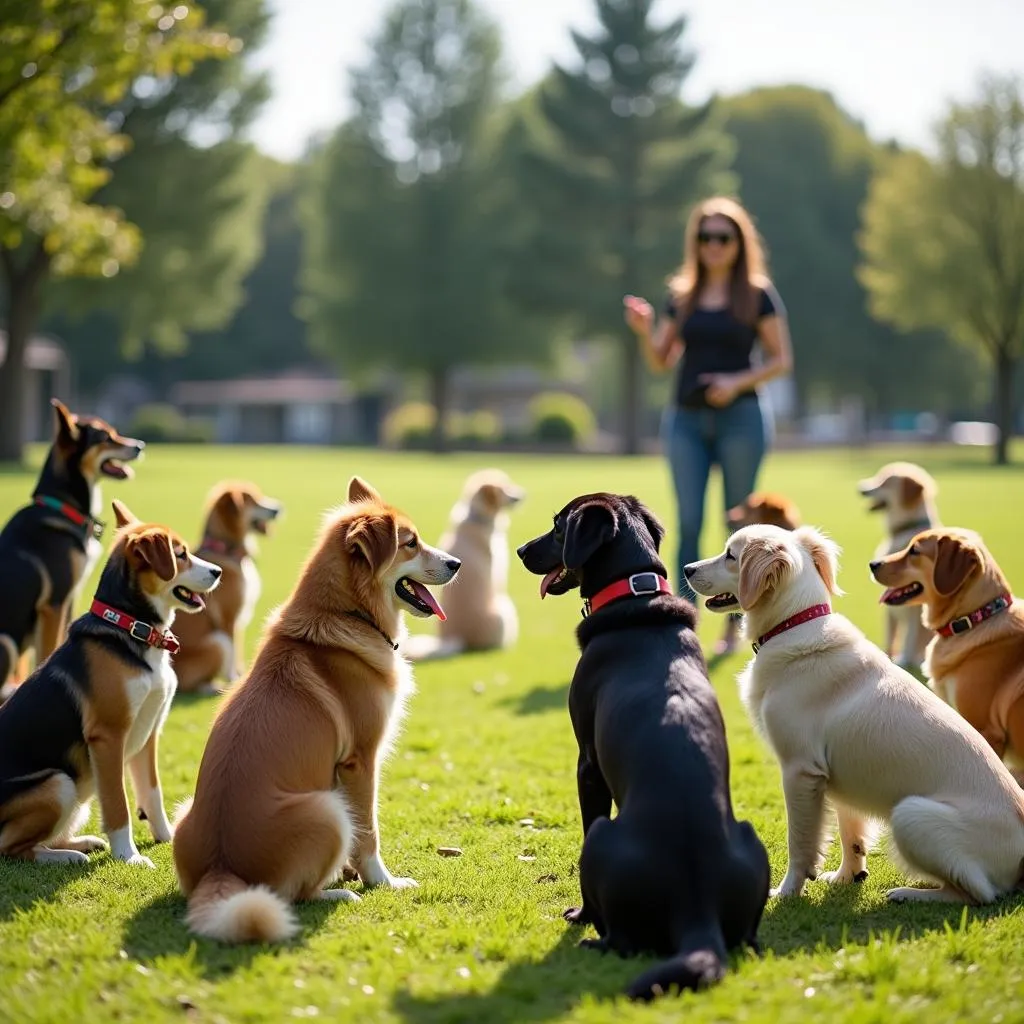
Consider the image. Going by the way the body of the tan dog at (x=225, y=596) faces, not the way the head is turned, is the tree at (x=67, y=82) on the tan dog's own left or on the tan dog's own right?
on the tan dog's own left

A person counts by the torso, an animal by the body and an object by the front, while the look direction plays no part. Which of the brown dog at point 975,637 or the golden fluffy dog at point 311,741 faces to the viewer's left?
the brown dog

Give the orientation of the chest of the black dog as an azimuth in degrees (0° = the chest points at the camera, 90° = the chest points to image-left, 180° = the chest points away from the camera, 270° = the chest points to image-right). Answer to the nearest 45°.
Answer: approximately 135°

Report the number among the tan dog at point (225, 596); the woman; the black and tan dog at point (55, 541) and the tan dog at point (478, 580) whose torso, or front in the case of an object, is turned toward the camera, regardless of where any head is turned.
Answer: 1

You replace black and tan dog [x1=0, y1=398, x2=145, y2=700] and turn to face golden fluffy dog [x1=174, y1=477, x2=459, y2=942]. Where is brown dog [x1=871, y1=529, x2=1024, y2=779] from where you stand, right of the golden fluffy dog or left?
left

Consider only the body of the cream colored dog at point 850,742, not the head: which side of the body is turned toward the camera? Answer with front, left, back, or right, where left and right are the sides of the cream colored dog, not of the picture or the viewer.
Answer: left

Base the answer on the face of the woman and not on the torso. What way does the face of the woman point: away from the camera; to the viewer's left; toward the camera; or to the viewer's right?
toward the camera

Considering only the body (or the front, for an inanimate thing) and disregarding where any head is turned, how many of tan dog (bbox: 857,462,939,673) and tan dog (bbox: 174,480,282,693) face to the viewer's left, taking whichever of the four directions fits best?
1

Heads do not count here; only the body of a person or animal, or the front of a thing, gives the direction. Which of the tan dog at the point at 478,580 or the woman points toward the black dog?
the woman

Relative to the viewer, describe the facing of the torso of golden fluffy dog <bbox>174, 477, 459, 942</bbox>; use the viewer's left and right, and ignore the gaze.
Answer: facing away from the viewer and to the right of the viewer

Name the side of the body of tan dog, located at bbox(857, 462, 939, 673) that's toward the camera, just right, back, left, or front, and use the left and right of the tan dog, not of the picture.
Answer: left

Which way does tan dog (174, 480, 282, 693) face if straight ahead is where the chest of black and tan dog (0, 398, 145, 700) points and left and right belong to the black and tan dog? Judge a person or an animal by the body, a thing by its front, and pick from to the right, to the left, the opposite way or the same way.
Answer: the same way

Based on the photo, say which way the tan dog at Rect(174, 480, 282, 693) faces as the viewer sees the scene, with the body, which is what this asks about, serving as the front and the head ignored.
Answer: to the viewer's right
